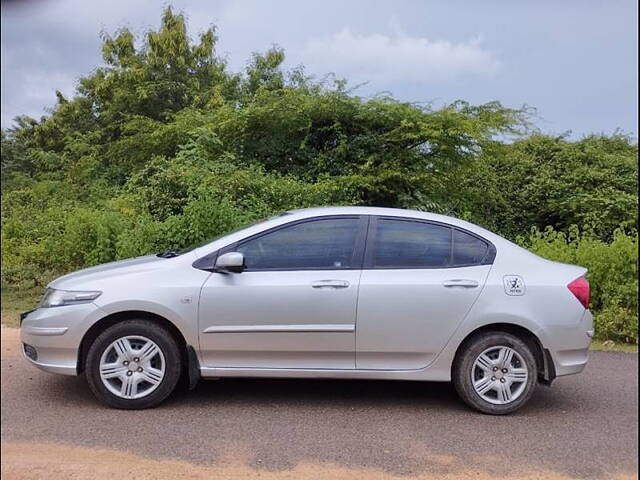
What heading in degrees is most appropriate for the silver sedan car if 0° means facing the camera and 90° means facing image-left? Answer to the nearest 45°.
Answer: approximately 90°

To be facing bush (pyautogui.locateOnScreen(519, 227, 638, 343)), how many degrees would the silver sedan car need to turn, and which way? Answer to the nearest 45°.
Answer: approximately 135° to its right
